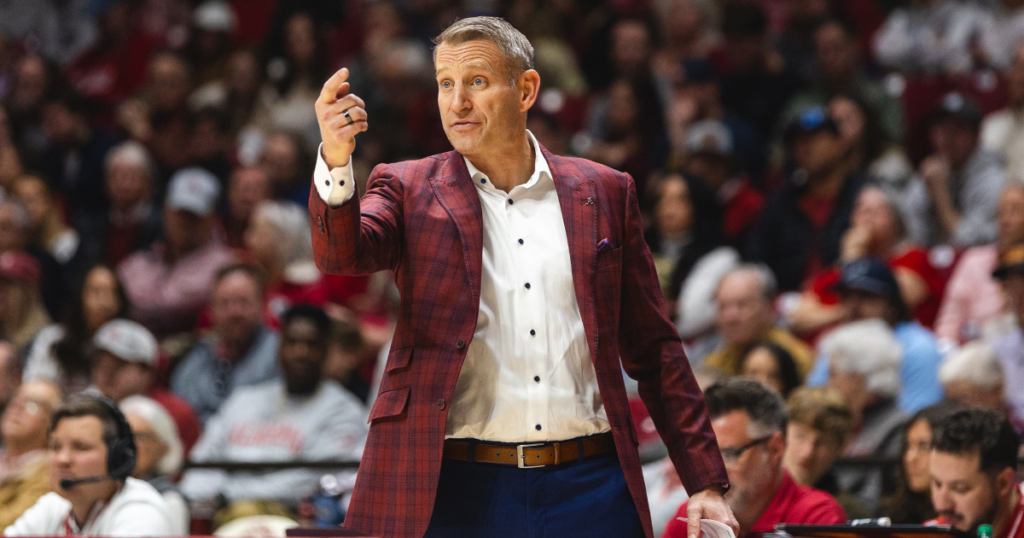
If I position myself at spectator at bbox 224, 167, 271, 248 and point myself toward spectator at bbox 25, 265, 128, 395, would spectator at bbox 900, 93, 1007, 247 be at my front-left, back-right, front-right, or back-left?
back-left

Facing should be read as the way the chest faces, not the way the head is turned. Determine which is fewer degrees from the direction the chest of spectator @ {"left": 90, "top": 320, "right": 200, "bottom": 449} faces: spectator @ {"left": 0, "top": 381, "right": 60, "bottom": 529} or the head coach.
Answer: the spectator

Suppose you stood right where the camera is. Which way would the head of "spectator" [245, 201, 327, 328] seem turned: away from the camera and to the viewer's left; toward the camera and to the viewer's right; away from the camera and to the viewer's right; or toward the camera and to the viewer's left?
toward the camera and to the viewer's left

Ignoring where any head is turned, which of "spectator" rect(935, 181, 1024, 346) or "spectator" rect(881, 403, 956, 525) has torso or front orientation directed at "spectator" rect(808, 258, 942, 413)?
"spectator" rect(935, 181, 1024, 346)

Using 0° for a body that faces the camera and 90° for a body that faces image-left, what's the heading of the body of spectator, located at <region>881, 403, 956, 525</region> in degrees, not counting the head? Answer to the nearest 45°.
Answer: approximately 45°

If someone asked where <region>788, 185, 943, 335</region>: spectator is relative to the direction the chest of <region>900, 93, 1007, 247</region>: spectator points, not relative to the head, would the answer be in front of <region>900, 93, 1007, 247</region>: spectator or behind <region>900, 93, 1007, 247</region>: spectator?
in front

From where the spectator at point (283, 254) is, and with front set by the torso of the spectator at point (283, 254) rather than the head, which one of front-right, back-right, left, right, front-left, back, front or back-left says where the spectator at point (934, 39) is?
back-left

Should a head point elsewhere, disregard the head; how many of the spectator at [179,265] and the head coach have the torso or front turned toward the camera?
2

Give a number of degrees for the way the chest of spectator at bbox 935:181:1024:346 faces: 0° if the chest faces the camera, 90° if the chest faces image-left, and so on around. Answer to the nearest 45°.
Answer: approximately 45°

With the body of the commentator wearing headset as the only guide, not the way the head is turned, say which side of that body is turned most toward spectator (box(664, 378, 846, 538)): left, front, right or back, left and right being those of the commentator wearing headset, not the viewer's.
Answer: left

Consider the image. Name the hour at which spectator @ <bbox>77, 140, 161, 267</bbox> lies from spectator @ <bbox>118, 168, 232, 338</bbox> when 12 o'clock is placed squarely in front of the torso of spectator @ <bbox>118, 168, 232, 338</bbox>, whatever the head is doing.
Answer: spectator @ <bbox>77, 140, 161, 267</bbox> is roughly at 5 o'clock from spectator @ <bbox>118, 168, 232, 338</bbox>.

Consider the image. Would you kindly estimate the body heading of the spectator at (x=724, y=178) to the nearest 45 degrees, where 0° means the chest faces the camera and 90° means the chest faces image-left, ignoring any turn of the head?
approximately 45°

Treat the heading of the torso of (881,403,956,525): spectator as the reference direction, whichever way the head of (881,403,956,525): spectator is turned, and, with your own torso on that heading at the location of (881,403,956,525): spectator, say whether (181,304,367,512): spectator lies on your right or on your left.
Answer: on your right
